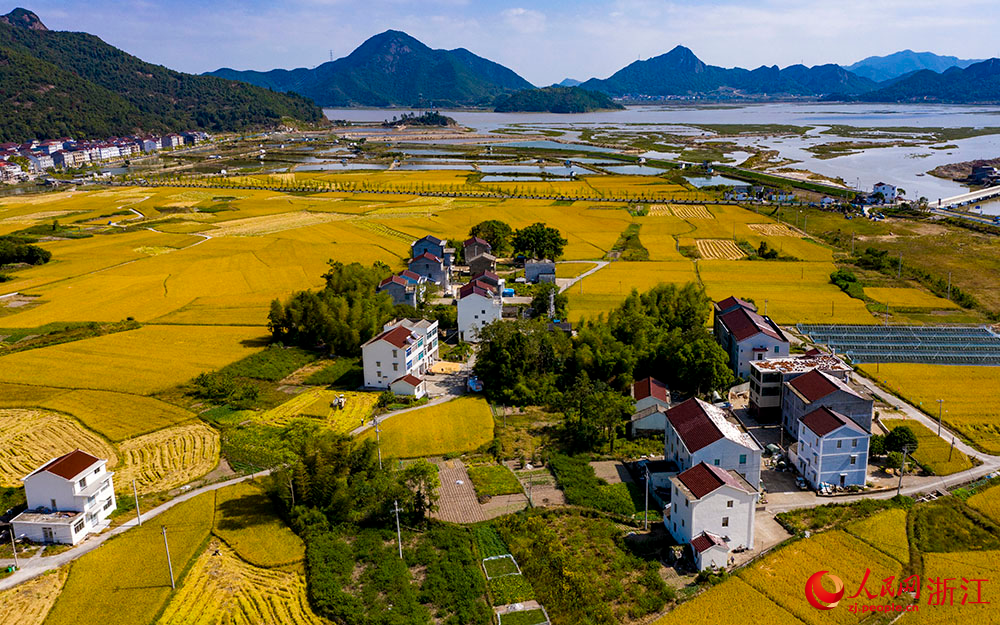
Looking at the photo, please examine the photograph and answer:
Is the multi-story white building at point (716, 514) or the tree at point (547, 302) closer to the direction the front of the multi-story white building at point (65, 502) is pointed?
the multi-story white building

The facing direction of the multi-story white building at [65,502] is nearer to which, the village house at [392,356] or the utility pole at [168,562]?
the utility pole

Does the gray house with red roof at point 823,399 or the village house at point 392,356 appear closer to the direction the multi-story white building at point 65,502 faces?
the gray house with red roof

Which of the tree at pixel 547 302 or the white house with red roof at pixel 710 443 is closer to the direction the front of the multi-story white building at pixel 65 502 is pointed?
the white house with red roof

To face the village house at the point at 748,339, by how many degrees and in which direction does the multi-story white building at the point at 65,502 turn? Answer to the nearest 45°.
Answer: approximately 45° to its left

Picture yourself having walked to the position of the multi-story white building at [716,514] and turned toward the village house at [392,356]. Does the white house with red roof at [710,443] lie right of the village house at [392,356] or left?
right

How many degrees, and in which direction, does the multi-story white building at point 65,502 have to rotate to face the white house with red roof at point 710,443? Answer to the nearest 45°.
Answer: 0° — it already faces it

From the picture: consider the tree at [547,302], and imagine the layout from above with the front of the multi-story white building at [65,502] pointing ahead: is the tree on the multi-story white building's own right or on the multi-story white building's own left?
on the multi-story white building's own left

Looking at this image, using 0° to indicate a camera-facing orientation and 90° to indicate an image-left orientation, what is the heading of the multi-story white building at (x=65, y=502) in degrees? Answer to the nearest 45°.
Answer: approximately 315°
